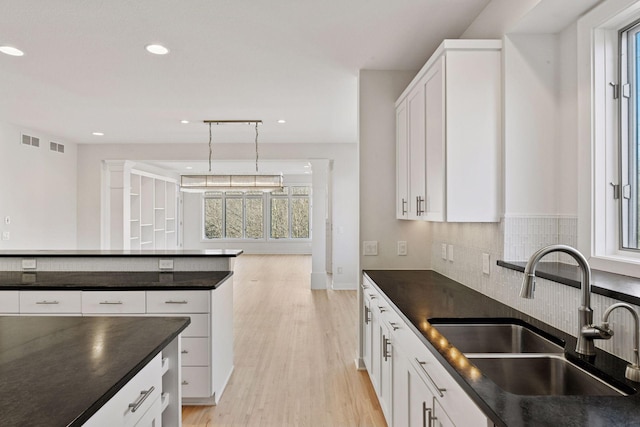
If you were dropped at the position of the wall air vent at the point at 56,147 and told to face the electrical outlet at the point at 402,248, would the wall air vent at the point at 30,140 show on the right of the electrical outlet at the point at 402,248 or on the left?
right

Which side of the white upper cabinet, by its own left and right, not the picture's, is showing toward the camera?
left

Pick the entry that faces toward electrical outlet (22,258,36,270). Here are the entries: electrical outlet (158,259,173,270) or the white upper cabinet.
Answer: the white upper cabinet

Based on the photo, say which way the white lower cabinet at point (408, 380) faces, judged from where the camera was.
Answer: facing to the left of the viewer

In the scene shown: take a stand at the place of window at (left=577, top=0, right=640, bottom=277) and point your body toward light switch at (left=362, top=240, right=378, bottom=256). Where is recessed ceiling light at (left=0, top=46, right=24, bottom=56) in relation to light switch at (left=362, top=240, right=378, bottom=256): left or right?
left

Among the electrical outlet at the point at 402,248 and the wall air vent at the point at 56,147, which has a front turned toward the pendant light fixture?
the wall air vent

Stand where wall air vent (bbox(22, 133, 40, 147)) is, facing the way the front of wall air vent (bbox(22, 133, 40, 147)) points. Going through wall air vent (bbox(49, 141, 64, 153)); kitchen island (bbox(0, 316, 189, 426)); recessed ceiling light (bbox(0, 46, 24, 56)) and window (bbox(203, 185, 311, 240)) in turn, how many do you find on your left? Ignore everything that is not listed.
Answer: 2

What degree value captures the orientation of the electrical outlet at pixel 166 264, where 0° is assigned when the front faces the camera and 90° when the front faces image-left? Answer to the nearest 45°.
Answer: approximately 0°

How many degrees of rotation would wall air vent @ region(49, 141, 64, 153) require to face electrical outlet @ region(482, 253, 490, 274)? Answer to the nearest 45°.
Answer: approximately 45° to its right

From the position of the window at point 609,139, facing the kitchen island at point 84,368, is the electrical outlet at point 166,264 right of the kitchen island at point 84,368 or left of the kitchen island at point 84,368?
right

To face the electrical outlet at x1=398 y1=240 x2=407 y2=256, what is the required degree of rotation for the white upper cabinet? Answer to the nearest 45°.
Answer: approximately 45° to its right

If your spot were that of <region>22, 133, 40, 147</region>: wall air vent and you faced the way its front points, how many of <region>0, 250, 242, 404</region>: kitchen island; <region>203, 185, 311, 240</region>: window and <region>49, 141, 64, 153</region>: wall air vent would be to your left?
2

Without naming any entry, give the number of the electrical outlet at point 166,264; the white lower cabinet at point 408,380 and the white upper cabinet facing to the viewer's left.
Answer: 2
